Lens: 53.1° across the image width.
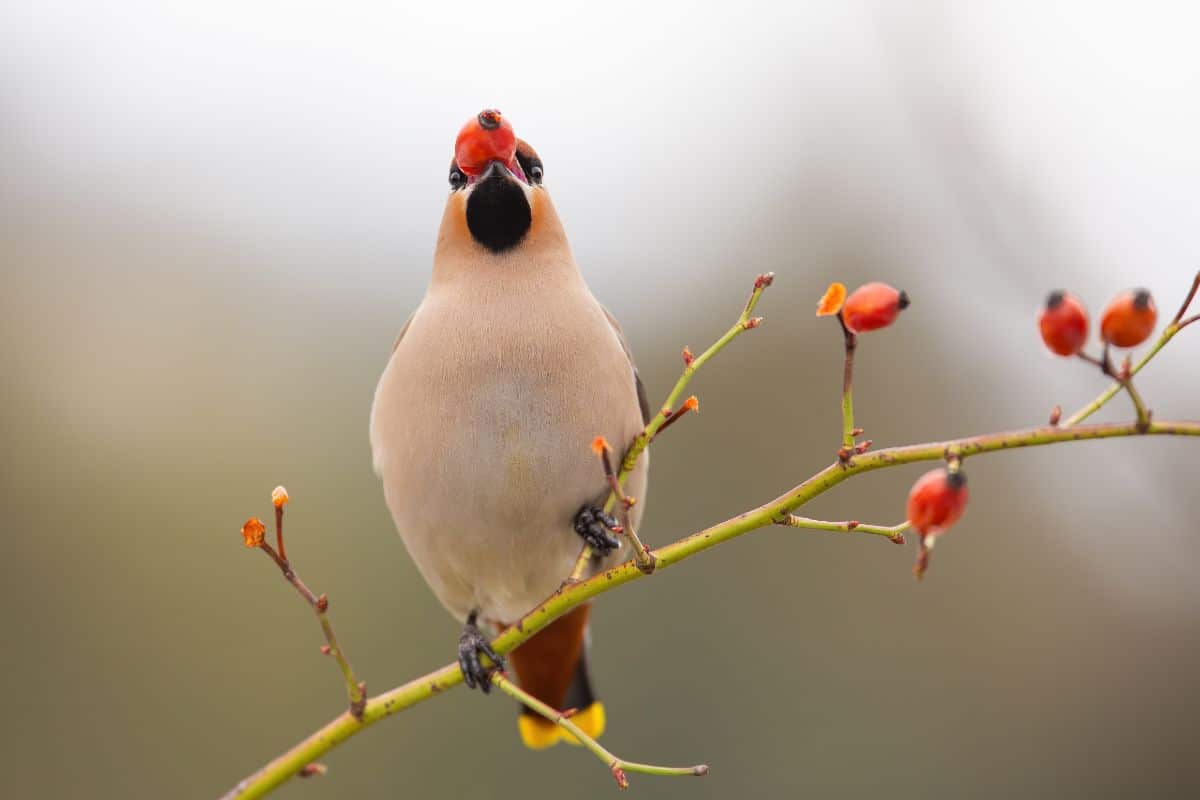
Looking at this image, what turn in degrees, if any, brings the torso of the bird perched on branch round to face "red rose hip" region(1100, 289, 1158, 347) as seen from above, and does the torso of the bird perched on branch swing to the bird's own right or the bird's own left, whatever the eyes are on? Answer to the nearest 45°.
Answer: approximately 45° to the bird's own left

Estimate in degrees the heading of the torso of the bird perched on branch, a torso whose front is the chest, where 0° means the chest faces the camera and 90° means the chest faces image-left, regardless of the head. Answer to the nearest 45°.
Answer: approximately 0°

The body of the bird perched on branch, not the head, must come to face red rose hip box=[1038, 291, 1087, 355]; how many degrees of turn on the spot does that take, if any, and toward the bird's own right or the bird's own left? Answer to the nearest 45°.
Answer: approximately 45° to the bird's own left
